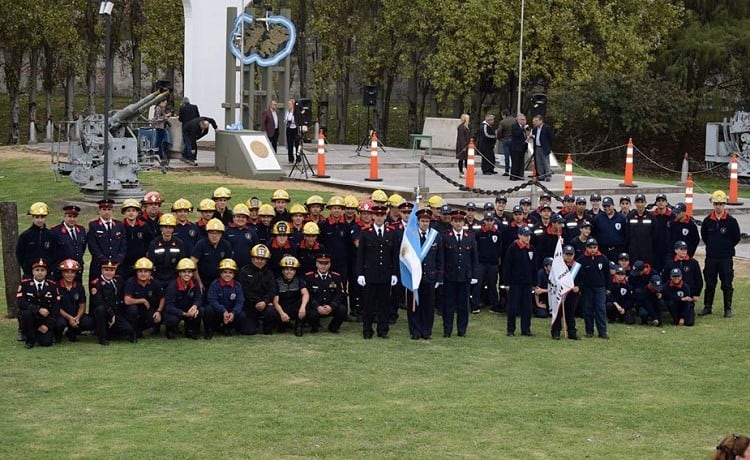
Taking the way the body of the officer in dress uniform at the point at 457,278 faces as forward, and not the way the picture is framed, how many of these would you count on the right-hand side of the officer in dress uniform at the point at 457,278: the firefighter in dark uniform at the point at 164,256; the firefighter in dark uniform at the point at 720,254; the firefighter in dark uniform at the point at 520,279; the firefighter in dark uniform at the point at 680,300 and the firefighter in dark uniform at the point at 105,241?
2

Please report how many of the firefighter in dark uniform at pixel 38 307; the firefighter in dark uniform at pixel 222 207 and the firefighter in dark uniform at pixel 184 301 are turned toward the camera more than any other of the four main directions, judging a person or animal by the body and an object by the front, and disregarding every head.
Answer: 3

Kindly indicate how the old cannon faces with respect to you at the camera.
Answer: facing to the right of the viewer

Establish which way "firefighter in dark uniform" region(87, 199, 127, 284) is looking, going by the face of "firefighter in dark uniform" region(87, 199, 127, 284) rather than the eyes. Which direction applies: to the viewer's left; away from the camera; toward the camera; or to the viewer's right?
toward the camera

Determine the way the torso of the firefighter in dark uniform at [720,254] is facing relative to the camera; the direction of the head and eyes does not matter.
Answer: toward the camera

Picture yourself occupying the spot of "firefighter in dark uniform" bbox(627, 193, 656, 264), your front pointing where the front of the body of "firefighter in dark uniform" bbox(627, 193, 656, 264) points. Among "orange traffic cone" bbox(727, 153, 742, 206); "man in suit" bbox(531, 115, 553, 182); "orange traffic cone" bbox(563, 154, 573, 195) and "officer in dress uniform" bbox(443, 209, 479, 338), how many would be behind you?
3

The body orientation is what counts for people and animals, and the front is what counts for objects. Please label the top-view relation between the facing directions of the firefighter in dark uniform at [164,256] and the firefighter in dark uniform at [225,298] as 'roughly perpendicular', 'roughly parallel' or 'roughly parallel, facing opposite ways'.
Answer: roughly parallel

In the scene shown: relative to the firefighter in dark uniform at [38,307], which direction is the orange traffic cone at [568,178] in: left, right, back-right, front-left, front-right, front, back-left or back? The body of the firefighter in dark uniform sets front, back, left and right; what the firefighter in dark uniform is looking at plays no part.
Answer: back-left

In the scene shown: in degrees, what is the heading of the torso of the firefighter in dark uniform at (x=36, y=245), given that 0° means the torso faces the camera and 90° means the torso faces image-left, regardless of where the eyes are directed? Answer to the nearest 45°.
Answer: approximately 0°

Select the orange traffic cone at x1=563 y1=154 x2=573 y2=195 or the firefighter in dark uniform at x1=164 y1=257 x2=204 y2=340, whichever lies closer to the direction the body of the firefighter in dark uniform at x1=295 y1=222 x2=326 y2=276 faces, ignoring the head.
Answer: the firefighter in dark uniform

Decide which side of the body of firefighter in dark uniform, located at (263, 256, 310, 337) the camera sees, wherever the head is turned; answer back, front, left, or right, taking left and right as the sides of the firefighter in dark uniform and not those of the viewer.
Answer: front

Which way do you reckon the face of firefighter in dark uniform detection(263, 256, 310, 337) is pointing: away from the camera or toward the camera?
toward the camera

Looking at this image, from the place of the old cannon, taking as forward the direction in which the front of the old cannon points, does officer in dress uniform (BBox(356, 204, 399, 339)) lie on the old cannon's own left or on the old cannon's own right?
on the old cannon's own right

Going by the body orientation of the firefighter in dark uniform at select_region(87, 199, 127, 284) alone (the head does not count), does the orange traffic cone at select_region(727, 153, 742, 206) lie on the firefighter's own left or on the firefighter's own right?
on the firefighter's own left

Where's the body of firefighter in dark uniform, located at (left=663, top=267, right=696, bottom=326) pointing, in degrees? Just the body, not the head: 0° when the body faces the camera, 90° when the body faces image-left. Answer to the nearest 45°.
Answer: approximately 0°

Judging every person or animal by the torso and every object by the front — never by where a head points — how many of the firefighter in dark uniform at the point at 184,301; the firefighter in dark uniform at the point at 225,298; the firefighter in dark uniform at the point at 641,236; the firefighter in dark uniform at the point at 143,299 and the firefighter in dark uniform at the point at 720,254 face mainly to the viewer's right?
0

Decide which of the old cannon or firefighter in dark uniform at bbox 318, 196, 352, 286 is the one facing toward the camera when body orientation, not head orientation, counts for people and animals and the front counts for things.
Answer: the firefighter in dark uniform

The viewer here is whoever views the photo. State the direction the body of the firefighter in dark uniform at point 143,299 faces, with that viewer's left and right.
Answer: facing the viewer

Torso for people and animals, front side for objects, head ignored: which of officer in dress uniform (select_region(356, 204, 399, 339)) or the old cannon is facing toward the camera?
the officer in dress uniform
